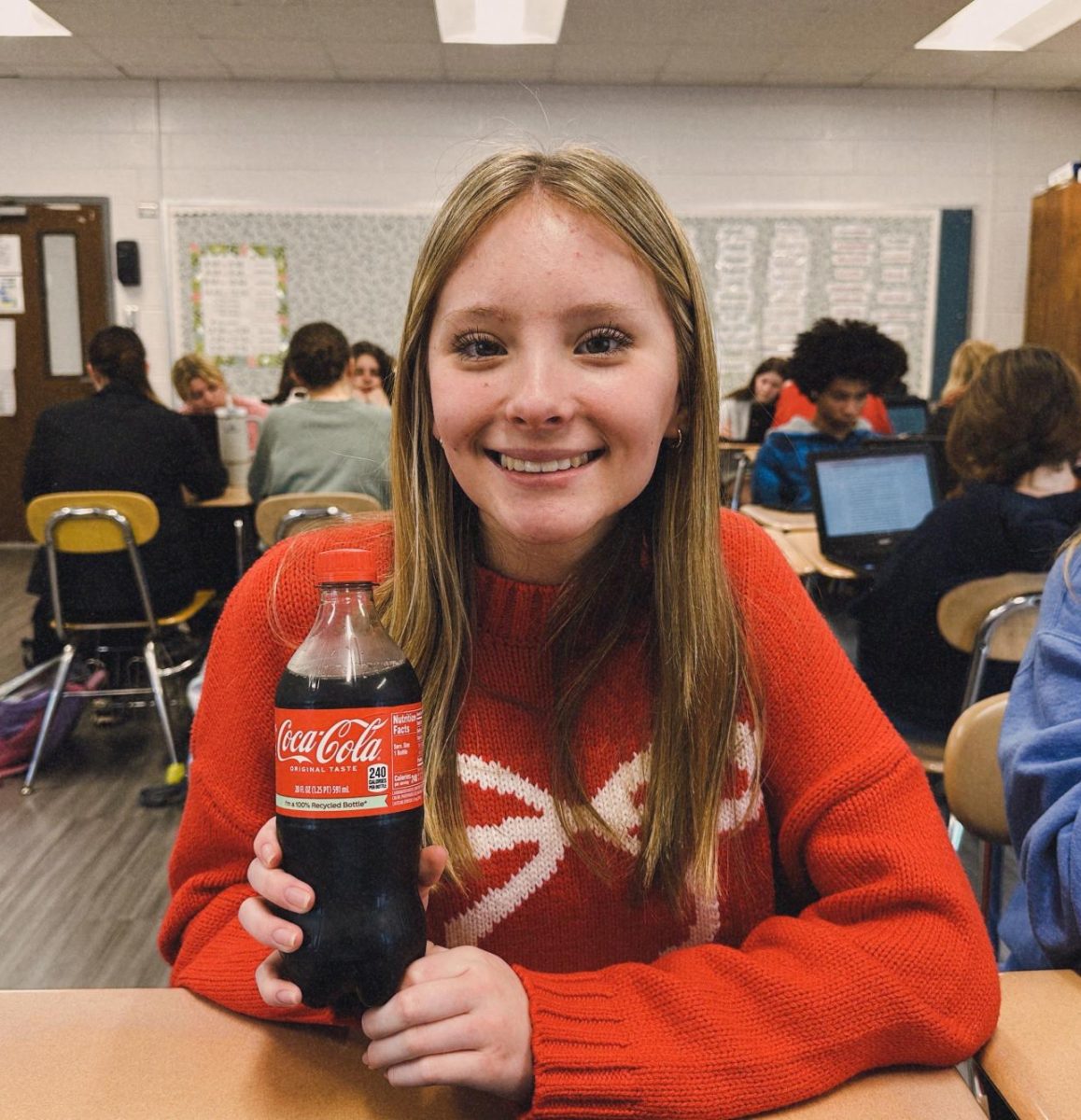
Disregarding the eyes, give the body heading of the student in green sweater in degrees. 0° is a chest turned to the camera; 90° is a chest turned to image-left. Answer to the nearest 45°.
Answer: approximately 180°

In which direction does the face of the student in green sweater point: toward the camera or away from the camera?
away from the camera

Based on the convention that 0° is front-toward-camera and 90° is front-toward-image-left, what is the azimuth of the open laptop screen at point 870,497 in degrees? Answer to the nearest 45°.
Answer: approximately 0°

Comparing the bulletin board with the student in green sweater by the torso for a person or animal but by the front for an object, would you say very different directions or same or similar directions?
very different directions

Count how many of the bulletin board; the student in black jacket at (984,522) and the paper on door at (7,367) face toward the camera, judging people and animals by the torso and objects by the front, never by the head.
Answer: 2

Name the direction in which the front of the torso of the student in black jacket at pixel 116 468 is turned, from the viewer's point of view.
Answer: away from the camera

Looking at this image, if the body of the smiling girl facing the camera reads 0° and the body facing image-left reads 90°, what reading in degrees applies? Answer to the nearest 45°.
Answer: approximately 0°

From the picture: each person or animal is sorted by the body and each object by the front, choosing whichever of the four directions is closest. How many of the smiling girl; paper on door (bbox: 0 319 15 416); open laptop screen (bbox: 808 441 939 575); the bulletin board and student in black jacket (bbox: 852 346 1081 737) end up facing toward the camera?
4
